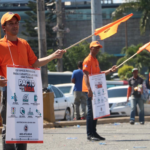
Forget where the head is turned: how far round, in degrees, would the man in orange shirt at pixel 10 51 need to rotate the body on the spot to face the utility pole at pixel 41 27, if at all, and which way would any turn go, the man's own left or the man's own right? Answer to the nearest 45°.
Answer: approximately 135° to the man's own left

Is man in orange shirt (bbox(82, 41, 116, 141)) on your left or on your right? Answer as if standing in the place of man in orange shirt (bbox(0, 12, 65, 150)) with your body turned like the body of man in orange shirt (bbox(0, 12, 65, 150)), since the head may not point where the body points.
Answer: on your left

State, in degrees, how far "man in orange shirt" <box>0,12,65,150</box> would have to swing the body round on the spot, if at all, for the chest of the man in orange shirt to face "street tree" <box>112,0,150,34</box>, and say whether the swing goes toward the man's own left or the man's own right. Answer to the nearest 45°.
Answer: approximately 135° to the man's own left

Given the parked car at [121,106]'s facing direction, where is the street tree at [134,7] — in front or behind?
behind

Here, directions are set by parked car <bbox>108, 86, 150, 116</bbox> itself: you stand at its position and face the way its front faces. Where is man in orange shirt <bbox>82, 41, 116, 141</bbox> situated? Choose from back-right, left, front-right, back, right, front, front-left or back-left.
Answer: front

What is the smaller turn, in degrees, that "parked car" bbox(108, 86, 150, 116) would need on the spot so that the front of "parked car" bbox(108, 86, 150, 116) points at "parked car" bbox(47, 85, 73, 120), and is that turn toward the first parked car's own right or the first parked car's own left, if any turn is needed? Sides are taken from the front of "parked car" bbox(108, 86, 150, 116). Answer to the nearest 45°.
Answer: approximately 45° to the first parked car's own right

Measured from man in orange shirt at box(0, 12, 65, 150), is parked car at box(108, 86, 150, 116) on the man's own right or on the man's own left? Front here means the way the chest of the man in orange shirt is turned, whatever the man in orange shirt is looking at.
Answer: on the man's own left

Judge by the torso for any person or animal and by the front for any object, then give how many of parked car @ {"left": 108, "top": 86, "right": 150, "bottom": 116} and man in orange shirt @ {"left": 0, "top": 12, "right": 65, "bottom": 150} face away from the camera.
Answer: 0

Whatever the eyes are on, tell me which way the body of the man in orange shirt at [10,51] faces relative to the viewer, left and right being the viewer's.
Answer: facing the viewer and to the right of the viewer

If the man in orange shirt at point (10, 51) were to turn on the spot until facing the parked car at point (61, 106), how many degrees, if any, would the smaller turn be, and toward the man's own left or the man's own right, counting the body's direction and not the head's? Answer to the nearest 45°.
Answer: approximately 135° to the man's own left

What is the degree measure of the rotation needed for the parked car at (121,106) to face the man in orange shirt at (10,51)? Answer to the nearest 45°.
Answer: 0° — it already faces them
